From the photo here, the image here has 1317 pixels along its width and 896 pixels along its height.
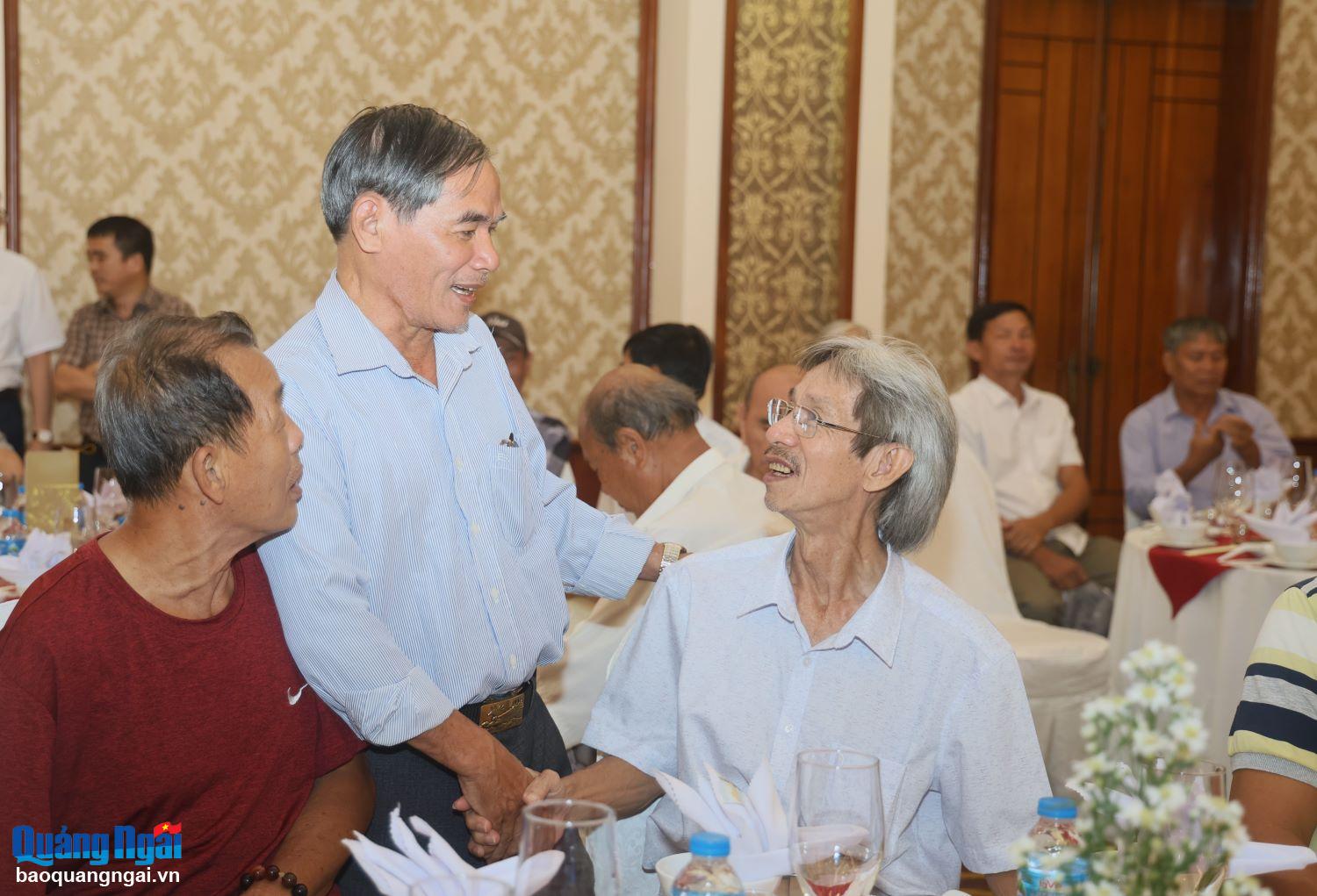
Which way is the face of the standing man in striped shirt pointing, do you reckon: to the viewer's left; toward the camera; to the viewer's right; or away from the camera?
to the viewer's right

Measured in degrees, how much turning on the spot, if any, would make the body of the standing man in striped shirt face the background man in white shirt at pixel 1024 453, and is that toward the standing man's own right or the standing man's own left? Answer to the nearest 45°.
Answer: approximately 90° to the standing man's own left

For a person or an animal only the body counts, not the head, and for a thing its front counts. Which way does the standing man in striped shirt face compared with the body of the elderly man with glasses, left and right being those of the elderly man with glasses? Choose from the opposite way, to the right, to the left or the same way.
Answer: to the left

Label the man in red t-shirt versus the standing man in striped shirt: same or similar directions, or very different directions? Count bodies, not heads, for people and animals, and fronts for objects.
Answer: same or similar directions

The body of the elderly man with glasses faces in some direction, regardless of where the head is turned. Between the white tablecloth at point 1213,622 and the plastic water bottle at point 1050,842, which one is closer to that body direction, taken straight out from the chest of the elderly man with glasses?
the plastic water bottle

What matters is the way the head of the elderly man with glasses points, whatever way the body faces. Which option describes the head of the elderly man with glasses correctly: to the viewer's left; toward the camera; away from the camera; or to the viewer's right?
to the viewer's left

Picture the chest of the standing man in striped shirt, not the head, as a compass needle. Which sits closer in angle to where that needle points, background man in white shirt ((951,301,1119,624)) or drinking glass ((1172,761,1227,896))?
the drinking glass

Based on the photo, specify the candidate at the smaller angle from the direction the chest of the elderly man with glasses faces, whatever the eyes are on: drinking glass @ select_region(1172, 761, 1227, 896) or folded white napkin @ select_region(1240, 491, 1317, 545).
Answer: the drinking glass

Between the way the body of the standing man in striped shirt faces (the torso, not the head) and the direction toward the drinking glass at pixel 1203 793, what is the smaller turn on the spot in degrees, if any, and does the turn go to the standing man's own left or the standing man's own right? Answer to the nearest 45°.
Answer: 0° — they already face it

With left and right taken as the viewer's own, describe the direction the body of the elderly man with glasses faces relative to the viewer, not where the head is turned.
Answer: facing the viewer and to the left of the viewer

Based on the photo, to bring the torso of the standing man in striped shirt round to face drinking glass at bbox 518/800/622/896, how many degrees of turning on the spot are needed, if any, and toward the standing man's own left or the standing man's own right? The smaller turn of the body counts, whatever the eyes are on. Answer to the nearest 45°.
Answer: approximately 45° to the standing man's own right

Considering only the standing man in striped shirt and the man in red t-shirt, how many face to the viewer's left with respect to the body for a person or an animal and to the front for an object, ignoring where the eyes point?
0

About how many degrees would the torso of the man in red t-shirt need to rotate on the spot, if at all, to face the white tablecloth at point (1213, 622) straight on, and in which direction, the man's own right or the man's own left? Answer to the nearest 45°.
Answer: approximately 90° to the man's own left

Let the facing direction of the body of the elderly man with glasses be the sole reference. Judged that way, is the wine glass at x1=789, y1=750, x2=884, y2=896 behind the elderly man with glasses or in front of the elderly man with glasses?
in front

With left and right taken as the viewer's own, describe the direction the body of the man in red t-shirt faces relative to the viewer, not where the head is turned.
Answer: facing the viewer and to the right of the viewer

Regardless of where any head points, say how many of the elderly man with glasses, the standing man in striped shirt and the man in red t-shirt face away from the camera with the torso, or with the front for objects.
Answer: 0

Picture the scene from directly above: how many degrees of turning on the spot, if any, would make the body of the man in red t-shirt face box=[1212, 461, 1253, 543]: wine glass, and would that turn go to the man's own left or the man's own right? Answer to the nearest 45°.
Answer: approximately 90° to the man's own left
